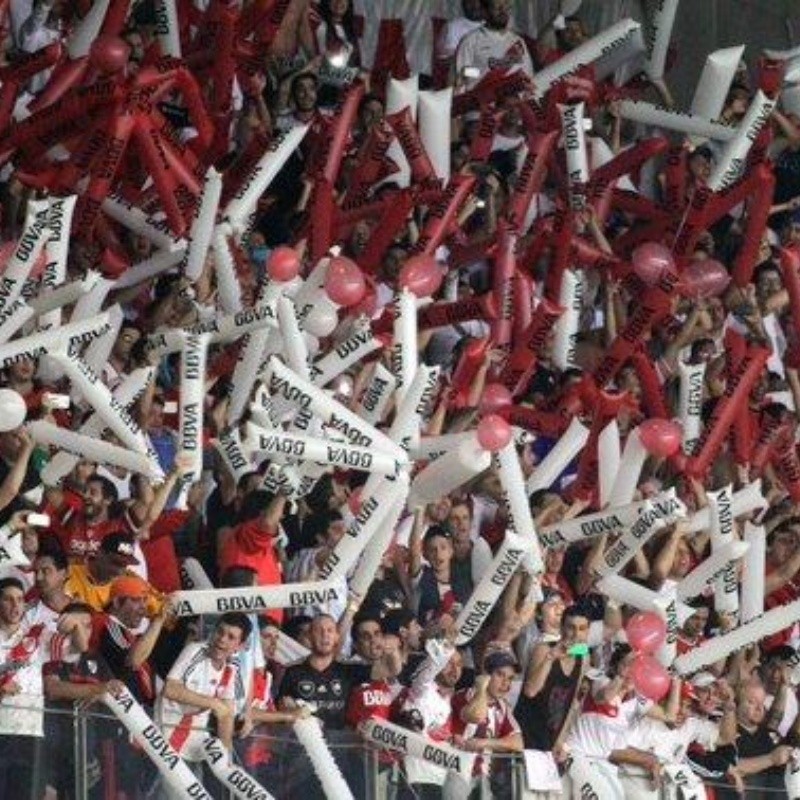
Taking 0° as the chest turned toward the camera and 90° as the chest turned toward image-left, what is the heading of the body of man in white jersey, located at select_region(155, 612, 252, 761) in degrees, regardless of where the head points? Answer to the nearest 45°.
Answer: approximately 315°

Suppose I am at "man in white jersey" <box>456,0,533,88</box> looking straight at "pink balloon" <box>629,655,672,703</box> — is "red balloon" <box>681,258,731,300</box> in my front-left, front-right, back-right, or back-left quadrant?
front-left

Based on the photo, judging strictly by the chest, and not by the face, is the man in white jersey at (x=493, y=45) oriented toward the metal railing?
yes

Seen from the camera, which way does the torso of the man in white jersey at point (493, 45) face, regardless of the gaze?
toward the camera

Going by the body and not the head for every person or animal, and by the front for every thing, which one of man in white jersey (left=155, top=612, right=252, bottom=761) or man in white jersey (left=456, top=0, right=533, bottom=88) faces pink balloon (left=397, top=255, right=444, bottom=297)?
man in white jersey (left=456, top=0, right=533, bottom=88)

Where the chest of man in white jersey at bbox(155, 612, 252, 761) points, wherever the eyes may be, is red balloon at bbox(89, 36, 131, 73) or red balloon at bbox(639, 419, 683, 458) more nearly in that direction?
the red balloon at bbox(639, 419, 683, 458)

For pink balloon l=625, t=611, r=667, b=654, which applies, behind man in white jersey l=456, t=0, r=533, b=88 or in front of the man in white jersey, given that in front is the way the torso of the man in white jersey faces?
in front

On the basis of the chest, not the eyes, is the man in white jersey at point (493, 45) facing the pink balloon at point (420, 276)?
yes

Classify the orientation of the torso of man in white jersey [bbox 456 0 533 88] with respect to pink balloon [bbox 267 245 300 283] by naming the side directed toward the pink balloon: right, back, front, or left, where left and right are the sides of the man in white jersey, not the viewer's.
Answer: front

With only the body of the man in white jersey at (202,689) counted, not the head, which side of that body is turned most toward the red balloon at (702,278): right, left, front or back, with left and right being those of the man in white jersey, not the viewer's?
left

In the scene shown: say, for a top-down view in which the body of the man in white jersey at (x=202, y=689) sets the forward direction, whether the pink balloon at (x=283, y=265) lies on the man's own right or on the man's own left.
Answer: on the man's own left

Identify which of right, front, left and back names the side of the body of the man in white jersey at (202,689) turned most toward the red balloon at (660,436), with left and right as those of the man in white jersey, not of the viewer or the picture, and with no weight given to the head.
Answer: left
